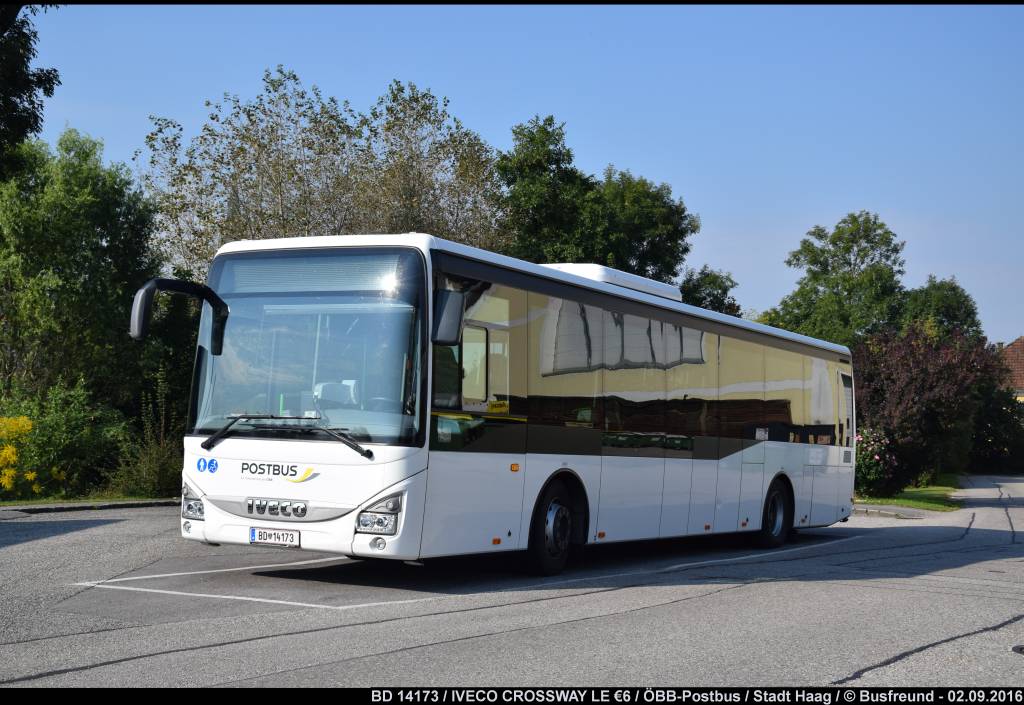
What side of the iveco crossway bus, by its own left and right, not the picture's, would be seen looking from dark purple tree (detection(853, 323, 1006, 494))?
back

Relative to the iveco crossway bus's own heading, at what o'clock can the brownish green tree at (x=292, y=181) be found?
The brownish green tree is roughly at 4 o'clock from the iveco crossway bus.

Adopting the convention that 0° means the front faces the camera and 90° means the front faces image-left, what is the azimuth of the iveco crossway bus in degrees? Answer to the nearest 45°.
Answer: approximately 45°

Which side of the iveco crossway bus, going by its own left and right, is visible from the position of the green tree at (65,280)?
right

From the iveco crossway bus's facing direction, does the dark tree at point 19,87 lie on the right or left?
on its right

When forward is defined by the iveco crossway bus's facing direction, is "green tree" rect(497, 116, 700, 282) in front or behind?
behind

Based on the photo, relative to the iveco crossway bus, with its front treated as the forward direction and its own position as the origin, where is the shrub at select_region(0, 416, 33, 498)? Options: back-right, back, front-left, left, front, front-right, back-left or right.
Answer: right

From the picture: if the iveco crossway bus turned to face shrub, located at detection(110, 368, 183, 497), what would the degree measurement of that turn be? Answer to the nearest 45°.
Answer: approximately 90° to its right
